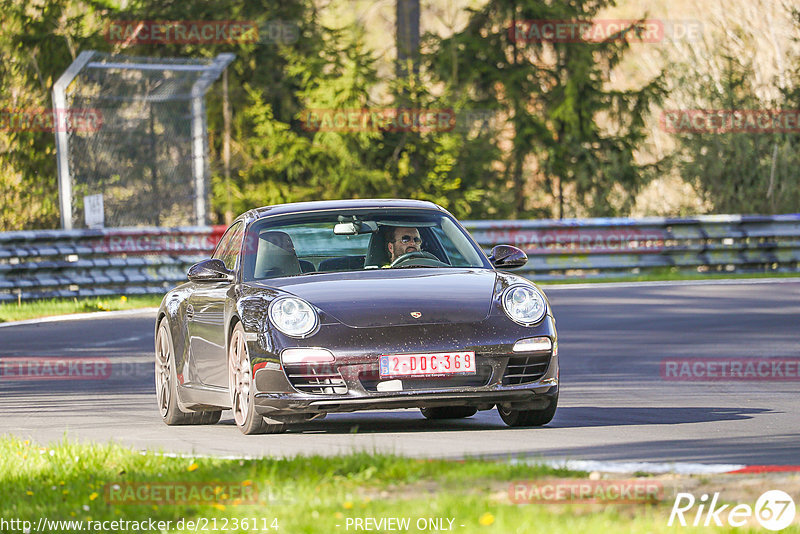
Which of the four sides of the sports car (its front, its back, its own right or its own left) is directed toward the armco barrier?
back

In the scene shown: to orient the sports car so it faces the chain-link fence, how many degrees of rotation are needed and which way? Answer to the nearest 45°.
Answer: approximately 180°

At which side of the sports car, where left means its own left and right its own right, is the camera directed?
front
